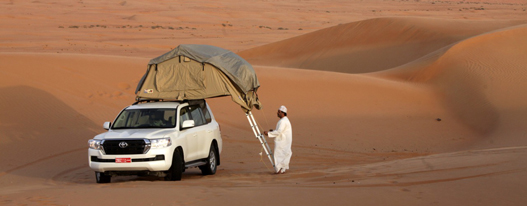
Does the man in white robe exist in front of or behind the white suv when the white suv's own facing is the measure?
behind

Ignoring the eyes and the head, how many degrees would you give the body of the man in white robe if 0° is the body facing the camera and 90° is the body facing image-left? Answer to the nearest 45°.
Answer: approximately 90°

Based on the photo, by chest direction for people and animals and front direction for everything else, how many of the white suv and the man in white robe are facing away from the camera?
0

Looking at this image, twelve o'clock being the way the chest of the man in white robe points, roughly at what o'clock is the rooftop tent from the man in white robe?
The rooftop tent is roughly at 12 o'clock from the man in white robe.

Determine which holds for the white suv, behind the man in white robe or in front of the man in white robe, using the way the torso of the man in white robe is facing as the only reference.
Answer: in front
